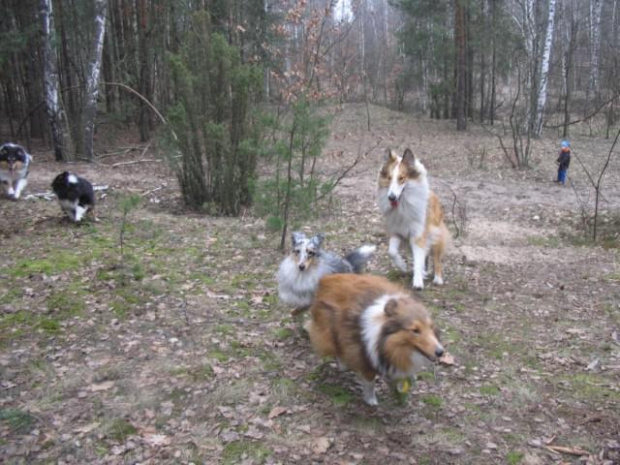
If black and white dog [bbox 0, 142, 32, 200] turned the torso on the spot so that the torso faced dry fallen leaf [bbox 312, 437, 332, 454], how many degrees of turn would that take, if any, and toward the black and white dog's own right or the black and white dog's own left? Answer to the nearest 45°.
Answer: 0° — it already faces it

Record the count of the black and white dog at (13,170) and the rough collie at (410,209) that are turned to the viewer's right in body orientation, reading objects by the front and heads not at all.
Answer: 0

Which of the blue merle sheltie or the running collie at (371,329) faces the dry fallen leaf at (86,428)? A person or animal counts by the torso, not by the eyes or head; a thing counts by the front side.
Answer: the blue merle sheltie

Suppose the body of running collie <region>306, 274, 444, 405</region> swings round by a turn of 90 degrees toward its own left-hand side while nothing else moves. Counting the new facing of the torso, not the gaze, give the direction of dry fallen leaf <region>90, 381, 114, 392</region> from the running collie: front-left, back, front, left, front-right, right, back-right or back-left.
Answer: back-left

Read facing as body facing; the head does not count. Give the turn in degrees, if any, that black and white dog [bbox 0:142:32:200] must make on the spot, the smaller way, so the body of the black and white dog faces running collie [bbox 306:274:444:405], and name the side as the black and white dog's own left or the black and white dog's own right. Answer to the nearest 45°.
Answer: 0° — it already faces it

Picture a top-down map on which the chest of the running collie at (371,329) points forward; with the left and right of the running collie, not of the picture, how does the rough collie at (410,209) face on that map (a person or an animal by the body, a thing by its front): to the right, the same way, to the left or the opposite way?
to the right

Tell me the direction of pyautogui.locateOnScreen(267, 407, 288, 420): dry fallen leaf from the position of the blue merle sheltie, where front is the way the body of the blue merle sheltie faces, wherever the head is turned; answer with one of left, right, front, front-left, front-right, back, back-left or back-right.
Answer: front-left

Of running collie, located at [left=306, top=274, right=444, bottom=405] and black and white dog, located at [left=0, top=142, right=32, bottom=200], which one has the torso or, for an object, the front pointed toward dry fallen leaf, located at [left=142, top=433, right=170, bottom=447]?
the black and white dog

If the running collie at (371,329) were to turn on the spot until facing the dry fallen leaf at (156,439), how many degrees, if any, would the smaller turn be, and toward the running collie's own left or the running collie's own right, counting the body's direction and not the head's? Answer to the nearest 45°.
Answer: approximately 135° to the running collie's own right

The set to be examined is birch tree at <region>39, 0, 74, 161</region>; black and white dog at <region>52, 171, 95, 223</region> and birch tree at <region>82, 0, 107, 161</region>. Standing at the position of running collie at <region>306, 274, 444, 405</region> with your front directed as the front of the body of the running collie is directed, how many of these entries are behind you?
3

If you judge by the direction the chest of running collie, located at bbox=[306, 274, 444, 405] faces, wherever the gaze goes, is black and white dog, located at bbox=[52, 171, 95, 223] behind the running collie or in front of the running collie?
behind

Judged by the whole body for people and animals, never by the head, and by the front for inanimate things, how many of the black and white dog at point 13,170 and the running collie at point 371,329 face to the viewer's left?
0

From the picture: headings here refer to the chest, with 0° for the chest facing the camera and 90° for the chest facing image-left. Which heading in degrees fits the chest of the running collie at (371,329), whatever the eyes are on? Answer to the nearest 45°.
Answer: approximately 315°

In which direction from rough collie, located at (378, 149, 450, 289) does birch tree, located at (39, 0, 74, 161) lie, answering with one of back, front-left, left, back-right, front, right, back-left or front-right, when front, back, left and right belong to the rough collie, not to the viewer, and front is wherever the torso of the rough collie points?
right
